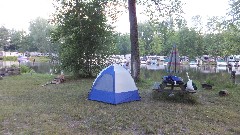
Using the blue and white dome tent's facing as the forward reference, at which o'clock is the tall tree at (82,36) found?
The tall tree is roughly at 4 o'clock from the blue and white dome tent.

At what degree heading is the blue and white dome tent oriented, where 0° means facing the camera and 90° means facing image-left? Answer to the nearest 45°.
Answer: approximately 45°
